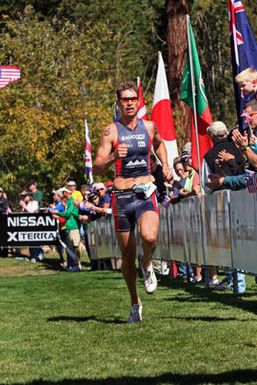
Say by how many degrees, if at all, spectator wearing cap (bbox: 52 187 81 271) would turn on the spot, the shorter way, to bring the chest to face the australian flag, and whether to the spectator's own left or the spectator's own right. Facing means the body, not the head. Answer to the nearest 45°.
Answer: approximately 90° to the spectator's own left

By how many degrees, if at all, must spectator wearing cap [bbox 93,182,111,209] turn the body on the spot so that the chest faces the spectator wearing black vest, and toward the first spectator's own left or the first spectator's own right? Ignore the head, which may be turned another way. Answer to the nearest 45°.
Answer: approximately 45° to the first spectator's own left

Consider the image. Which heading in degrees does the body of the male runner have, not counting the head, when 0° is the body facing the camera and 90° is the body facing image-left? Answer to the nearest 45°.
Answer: approximately 0°

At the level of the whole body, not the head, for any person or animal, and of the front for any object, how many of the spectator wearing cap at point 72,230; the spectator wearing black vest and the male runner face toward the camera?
1

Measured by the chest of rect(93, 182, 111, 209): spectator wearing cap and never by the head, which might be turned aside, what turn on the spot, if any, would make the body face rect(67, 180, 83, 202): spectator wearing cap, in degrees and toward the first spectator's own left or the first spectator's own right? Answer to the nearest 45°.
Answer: approximately 135° to the first spectator's own right
